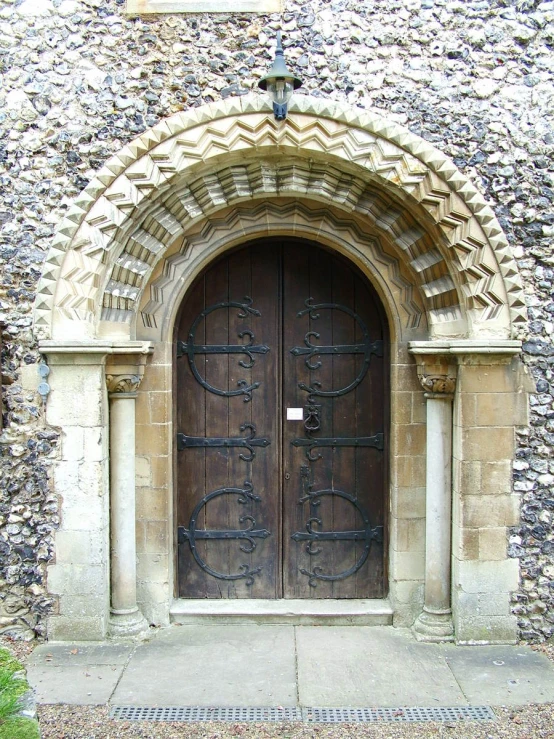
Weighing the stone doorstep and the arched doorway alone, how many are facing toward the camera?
2

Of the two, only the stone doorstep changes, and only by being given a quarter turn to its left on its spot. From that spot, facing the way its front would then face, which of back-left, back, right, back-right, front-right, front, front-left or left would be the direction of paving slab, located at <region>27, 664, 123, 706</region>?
back-right

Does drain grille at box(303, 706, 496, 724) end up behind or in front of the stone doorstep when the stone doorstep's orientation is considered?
in front

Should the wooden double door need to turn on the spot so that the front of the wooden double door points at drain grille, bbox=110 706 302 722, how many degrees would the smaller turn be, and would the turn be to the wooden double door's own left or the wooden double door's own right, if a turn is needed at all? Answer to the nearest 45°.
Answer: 0° — it already faces it

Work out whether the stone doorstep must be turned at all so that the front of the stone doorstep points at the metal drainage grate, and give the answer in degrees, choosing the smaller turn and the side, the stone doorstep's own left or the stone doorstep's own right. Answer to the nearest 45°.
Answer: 0° — it already faces it

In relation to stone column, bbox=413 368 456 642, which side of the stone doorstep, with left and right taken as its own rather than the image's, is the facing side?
left

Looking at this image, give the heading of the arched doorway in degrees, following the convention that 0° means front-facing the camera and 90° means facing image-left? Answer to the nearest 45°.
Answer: approximately 0°

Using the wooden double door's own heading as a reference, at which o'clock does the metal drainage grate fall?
The metal drainage grate is roughly at 12 o'clock from the wooden double door.

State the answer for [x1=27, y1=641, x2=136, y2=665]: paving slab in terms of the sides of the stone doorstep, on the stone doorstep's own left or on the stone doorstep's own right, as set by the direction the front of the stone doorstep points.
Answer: on the stone doorstep's own right

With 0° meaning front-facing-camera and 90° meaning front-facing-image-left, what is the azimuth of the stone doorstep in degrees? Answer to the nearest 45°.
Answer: approximately 0°

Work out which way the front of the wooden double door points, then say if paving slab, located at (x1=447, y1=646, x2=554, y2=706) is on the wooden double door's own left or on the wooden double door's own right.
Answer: on the wooden double door's own left
